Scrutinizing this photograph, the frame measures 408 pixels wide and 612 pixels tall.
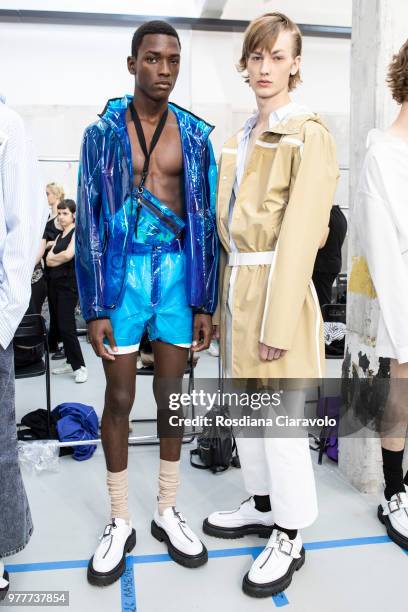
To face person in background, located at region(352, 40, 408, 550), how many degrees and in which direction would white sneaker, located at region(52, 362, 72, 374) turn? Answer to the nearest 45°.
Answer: approximately 90° to its left

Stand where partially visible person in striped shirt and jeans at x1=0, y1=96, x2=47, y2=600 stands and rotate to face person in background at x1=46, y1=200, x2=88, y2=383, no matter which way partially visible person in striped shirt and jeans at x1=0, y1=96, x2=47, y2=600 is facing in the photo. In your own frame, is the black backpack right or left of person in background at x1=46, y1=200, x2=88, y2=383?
right

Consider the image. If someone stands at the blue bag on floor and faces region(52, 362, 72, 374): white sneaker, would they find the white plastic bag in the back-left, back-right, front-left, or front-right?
back-left

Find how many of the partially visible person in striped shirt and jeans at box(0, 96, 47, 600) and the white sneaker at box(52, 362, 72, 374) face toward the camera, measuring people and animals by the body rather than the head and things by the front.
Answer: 1

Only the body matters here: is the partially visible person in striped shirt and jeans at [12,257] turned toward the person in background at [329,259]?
no

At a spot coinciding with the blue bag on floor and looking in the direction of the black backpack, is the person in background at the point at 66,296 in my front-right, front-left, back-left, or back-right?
back-left

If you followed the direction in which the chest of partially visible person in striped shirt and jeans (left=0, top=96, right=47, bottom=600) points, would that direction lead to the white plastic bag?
no

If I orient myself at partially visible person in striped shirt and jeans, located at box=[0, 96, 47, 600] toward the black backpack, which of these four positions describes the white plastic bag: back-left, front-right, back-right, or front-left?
front-left

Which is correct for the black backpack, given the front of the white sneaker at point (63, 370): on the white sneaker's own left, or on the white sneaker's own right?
on the white sneaker's own left

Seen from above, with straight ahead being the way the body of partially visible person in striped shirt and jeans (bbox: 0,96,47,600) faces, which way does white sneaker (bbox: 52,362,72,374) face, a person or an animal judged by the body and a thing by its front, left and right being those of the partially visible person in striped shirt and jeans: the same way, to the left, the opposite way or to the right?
to the right

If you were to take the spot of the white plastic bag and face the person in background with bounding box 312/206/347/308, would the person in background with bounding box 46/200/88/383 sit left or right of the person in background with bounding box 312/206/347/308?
left
